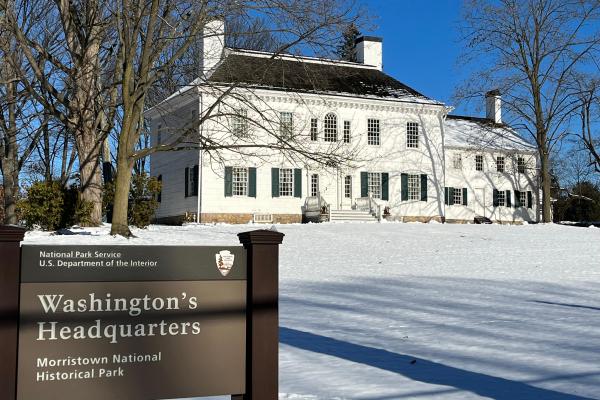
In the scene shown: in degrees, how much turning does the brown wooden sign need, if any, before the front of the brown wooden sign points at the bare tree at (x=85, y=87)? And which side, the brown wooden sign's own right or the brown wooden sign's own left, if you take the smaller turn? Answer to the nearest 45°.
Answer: approximately 180°

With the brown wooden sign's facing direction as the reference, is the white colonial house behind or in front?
behind

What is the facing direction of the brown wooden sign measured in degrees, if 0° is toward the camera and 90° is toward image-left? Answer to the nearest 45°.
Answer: approximately 0°
